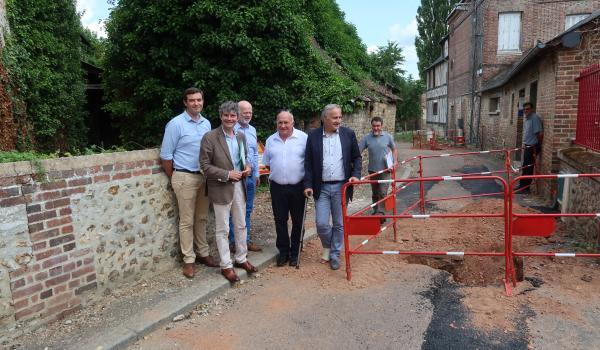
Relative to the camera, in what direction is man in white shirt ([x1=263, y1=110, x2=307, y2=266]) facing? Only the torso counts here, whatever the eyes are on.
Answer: toward the camera

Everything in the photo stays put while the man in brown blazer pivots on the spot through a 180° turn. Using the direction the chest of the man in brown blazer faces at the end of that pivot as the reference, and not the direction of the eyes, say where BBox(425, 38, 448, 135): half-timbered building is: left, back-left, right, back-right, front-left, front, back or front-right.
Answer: right

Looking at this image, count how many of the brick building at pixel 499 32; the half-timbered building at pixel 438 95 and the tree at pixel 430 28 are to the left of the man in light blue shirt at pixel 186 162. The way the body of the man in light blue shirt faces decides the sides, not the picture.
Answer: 3

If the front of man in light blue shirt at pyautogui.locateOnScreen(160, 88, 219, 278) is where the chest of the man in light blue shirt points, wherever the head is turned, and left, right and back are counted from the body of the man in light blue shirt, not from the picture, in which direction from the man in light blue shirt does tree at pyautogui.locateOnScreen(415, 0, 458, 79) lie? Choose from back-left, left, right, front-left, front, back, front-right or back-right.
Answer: left

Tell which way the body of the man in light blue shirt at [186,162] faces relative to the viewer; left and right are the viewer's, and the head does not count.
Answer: facing the viewer and to the right of the viewer

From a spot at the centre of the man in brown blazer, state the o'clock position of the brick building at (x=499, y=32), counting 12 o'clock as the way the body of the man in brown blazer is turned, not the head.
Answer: The brick building is roughly at 9 o'clock from the man in brown blazer.

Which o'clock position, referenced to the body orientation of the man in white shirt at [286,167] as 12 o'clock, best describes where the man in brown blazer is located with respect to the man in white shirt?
The man in brown blazer is roughly at 2 o'clock from the man in white shirt.

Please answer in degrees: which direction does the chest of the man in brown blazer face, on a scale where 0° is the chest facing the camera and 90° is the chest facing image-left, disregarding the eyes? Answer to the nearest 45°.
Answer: approximately 315°

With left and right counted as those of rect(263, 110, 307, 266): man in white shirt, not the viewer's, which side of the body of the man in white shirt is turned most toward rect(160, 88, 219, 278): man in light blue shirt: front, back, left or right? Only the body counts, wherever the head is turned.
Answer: right

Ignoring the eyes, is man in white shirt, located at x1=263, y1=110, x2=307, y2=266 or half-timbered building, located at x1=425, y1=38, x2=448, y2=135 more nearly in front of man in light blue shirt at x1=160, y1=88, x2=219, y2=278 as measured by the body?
the man in white shirt

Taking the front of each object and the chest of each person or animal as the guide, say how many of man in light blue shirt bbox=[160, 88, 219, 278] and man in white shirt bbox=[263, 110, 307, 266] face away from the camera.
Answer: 0

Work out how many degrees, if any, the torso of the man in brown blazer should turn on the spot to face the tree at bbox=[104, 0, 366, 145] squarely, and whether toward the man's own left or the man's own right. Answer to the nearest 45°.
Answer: approximately 135° to the man's own left
